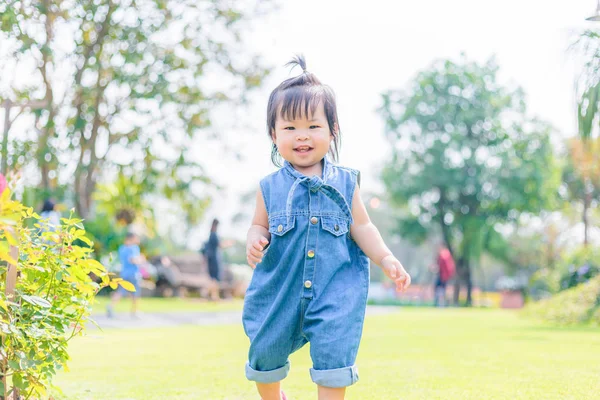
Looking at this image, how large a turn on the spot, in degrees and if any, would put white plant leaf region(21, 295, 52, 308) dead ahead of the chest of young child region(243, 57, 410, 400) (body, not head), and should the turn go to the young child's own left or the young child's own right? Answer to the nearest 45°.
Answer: approximately 90° to the young child's own right

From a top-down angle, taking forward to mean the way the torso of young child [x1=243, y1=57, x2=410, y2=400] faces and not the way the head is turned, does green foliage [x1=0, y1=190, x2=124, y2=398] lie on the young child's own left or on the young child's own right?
on the young child's own right

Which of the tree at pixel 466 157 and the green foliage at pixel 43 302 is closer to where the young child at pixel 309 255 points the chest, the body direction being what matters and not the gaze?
the green foliage

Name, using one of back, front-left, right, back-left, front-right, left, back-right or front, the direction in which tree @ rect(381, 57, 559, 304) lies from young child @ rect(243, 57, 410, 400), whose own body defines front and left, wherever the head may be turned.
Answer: back

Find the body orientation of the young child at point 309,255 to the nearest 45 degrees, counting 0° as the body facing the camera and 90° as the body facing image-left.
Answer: approximately 0°
